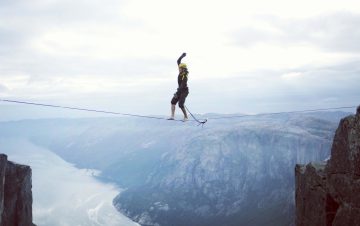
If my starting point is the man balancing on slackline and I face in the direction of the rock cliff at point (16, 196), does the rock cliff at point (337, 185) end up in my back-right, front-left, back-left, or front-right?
back-left

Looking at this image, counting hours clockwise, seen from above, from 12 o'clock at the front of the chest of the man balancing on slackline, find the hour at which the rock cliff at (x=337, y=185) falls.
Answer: The rock cliff is roughly at 8 o'clock from the man balancing on slackline.

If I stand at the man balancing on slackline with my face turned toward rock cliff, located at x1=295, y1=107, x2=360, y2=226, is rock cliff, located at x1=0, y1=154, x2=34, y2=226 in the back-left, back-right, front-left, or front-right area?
back-right
